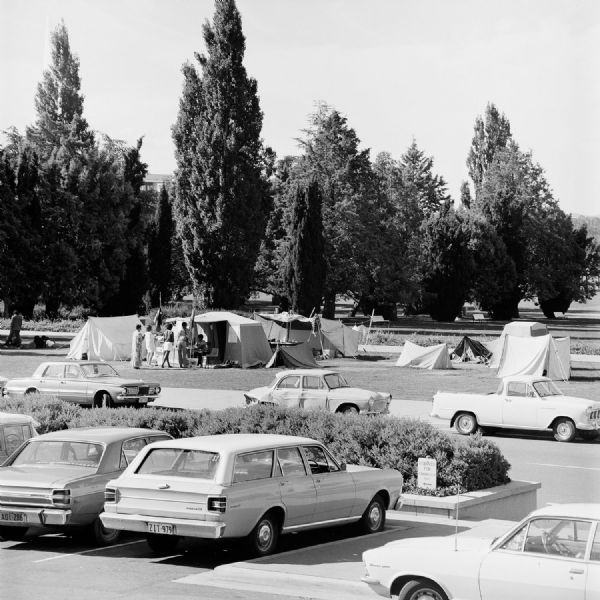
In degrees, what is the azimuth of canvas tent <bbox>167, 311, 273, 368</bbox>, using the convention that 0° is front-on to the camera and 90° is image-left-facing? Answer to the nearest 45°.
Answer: approximately 45°

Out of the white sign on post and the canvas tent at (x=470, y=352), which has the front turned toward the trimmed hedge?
the canvas tent

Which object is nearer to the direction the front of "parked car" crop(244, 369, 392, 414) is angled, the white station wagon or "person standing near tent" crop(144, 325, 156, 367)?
the white station wagon

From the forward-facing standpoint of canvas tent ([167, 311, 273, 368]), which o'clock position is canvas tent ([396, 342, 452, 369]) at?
canvas tent ([396, 342, 452, 369]) is roughly at 8 o'clock from canvas tent ([167, 311, 273, 368]).

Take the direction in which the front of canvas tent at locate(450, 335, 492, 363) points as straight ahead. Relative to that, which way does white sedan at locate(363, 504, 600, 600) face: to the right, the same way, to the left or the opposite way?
to the right

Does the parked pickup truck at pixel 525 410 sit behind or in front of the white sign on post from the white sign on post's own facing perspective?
behind

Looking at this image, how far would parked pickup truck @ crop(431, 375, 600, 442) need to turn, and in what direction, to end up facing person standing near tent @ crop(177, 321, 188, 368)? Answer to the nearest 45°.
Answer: approximately 180°

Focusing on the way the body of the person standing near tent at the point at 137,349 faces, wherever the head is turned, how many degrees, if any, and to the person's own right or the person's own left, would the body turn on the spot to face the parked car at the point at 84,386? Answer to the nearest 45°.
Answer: approximately 90° to the person's own right

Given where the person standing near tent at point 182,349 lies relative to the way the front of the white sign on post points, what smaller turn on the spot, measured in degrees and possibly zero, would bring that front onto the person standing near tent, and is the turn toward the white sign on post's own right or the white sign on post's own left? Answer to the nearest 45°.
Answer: approximately 180°

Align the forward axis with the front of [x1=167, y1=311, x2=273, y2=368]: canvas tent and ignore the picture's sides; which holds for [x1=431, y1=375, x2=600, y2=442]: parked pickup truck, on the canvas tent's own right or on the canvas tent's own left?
on the canvas tent's own left

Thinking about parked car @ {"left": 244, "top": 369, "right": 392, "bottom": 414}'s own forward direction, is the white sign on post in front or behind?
in front

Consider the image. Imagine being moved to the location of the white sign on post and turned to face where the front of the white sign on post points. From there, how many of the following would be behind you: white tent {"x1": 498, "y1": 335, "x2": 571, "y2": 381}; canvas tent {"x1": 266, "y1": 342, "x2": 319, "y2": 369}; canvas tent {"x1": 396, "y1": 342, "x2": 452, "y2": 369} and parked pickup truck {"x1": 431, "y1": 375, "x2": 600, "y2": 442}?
4

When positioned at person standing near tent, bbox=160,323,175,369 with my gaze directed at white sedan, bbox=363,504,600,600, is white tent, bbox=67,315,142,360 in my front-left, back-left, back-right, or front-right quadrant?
back-right

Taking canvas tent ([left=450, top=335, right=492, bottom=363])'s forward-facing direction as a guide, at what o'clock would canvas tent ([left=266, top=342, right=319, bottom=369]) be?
canvas tent ([left=266, top=342, right=319, bottom=369]) is roughly at 2 o'clock from canvas tent ([left=450, top=335, right=492, bottom=363]).

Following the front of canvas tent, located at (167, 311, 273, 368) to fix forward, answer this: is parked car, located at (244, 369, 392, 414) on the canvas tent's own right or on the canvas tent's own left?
on the canvas tent's own left

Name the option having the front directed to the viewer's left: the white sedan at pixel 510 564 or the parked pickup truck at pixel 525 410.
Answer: the white sedan
